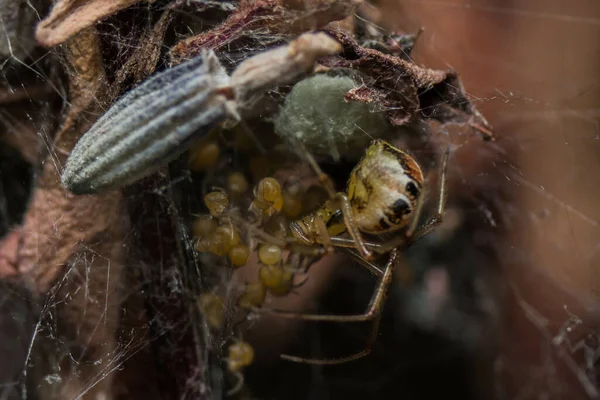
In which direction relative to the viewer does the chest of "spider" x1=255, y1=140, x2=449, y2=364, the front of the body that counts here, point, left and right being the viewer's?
facing to the left of the viewer
